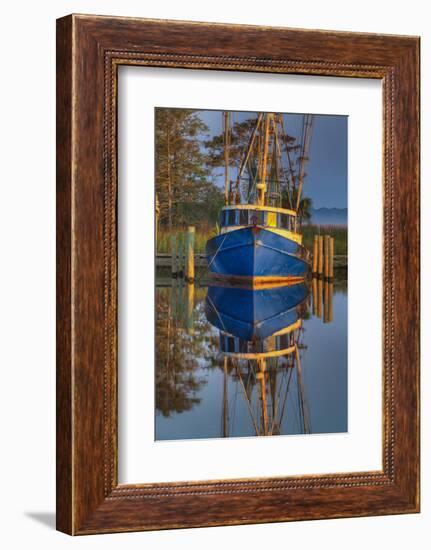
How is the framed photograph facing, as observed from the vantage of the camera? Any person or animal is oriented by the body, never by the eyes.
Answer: facing the viewer and to the right of the viewer
